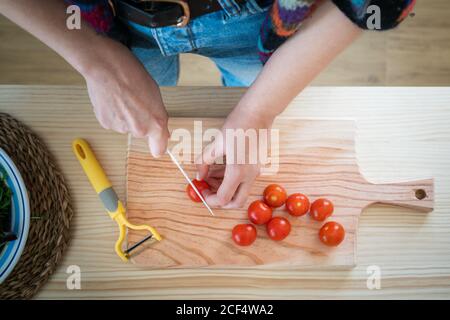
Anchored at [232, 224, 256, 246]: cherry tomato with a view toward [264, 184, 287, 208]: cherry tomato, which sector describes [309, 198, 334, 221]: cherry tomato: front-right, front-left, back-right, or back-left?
front-right

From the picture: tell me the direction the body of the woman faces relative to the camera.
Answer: toward the camera
